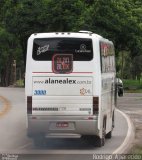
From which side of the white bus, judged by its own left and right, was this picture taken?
back
